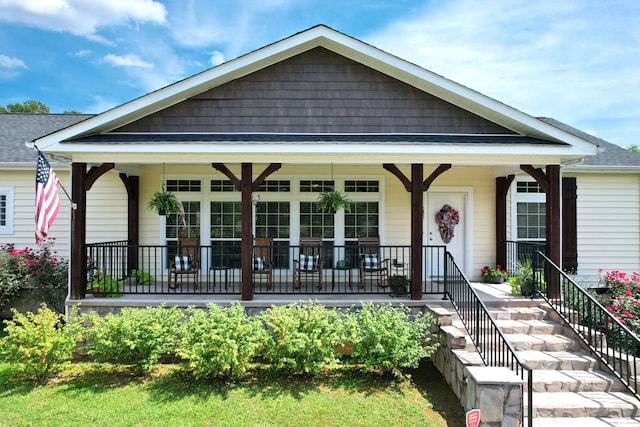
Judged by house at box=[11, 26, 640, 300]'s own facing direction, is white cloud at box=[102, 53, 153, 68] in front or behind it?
behind

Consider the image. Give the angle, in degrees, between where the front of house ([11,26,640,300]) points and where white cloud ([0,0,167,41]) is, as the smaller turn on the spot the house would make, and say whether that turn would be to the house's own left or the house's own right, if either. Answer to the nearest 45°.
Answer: approximately 135° to the house's own right

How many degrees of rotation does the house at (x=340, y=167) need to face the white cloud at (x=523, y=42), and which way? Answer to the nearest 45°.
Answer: approximately 135° to its left

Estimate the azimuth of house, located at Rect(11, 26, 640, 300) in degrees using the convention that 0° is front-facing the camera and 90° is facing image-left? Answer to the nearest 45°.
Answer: approximately 0°
